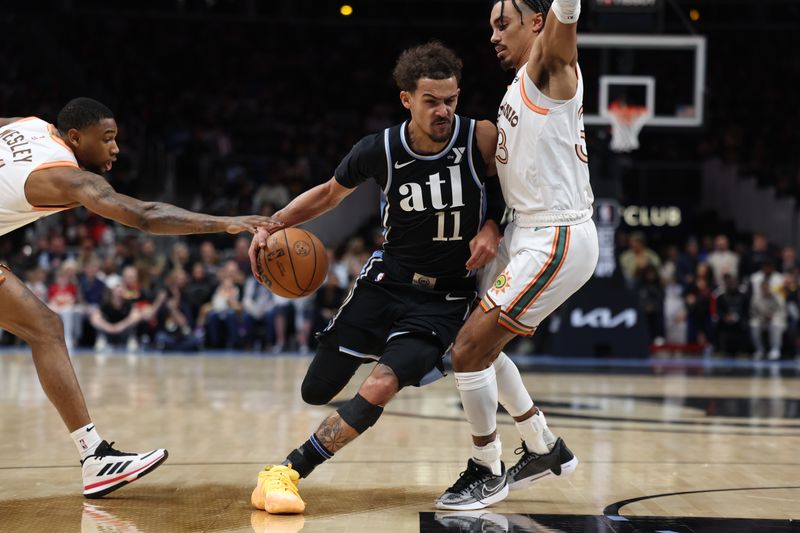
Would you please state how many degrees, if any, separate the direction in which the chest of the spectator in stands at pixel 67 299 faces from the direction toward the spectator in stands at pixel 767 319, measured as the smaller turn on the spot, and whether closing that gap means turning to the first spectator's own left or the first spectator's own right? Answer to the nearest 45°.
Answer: approximately 90° to the first spectator's own left

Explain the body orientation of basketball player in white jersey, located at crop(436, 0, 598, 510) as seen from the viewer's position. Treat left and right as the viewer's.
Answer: facing to the left of the viewer

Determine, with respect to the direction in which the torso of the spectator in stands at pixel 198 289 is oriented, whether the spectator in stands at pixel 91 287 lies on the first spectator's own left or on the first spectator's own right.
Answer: on the first spectator's own right

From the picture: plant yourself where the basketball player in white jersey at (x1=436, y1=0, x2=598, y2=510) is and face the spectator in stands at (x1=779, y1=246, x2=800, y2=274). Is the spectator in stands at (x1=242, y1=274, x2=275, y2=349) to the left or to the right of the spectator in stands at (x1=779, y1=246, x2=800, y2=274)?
left

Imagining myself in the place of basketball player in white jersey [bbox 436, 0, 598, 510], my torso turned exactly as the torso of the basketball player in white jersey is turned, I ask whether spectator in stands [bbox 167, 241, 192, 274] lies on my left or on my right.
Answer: on my right

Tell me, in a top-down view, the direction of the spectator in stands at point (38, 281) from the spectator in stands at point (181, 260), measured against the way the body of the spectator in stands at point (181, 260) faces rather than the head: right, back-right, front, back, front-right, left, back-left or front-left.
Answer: right

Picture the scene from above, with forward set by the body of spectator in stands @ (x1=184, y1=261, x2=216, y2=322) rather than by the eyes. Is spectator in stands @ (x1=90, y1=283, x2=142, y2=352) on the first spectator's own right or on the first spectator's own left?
on the first spectator's own right

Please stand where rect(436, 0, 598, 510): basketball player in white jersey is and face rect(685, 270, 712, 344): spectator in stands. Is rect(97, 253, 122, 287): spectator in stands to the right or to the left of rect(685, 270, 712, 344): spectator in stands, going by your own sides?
left

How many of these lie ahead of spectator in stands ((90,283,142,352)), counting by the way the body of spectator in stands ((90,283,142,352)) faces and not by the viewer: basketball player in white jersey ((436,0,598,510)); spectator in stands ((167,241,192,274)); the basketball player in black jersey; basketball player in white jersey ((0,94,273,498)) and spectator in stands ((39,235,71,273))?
3

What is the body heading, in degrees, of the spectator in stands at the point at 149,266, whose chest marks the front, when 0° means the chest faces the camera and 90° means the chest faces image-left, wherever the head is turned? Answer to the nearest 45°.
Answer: approximately 0°

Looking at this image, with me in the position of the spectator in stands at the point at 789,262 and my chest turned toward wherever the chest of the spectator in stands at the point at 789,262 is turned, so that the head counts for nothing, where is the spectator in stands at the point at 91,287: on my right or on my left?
on my right
